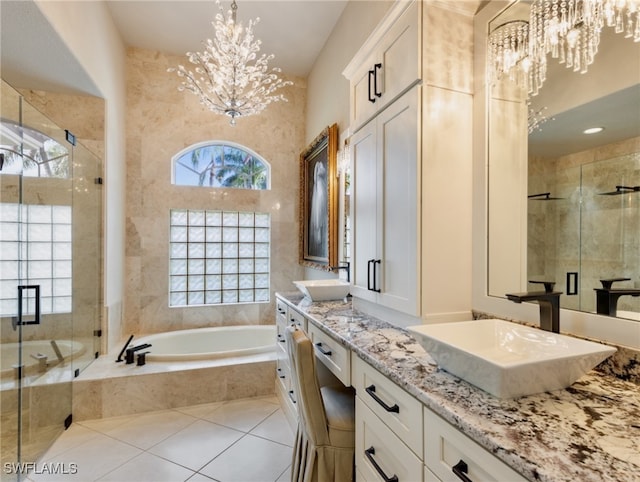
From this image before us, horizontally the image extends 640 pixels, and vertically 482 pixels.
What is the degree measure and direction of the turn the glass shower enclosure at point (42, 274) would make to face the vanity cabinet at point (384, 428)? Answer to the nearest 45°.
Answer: approximately 45° to its right

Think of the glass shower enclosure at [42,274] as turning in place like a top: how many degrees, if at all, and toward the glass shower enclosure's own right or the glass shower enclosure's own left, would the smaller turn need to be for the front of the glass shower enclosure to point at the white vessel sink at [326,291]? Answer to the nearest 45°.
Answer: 0° — it already faces it

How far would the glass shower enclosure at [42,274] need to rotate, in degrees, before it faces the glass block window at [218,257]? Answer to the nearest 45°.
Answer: approximately 90° to its left

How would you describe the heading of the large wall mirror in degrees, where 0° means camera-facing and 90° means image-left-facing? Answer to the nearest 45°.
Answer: approximately 45°

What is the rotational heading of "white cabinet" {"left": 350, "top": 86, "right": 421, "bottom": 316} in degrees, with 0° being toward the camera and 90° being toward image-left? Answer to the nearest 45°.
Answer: approximately 45°
